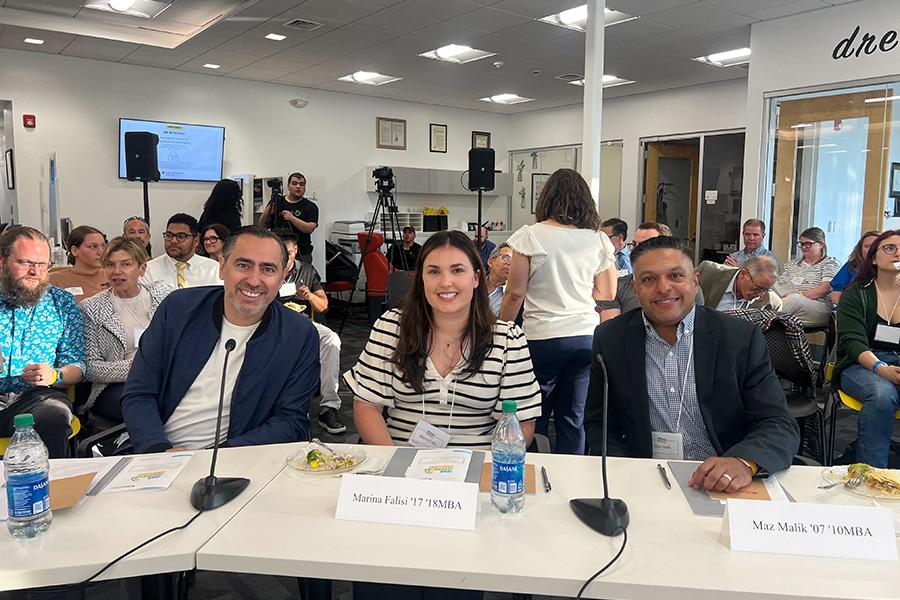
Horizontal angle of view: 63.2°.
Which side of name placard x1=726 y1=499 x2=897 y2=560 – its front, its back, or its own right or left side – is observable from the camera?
front

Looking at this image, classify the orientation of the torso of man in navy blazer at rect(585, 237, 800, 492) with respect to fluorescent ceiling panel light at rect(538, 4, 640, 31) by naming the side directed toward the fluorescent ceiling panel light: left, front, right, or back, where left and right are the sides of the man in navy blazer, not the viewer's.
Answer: back

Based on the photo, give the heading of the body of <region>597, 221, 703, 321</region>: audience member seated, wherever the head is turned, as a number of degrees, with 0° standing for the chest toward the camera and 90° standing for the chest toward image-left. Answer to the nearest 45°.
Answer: approximately 45°

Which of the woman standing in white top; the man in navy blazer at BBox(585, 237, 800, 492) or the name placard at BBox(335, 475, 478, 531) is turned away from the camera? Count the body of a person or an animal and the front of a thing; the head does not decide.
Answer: the woman standing in white top

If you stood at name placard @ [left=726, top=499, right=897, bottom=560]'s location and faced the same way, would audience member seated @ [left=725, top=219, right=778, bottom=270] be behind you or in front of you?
behind

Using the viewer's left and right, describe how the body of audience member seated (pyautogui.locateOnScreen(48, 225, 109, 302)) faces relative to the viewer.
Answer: facing the viewer and to the right of the viewer

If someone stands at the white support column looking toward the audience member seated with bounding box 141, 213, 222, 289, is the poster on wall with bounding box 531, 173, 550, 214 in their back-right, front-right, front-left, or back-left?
back-right

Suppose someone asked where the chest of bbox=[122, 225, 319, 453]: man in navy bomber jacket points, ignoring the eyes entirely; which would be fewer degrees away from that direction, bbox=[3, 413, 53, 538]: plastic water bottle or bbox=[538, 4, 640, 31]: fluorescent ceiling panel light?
the plastic water bottle

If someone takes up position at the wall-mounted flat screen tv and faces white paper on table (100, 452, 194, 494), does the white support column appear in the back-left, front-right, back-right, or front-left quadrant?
front-left

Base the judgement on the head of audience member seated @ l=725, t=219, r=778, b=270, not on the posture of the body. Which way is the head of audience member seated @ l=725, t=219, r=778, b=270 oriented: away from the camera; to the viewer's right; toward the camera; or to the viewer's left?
toward the camera

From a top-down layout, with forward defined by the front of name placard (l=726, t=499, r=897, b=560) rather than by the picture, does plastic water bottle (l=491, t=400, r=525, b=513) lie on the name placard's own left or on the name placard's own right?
on the name placard's own right

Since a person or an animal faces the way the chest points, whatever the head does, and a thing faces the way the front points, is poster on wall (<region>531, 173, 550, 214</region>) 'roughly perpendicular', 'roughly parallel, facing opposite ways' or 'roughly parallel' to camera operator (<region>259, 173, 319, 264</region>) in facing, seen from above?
roughly parallel

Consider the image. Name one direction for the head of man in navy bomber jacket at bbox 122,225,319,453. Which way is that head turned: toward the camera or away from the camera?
toward the camera

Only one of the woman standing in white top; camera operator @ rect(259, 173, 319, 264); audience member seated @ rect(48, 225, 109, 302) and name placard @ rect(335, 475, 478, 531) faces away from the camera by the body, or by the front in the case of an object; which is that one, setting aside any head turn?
the woman standing in white top

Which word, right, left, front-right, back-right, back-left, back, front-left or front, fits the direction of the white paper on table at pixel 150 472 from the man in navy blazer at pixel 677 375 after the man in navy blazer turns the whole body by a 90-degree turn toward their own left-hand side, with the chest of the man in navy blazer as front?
back-right

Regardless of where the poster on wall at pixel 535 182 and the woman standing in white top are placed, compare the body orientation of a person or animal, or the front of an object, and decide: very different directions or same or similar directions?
very different directions

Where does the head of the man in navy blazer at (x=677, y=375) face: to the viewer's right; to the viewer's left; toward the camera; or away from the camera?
toward the camera

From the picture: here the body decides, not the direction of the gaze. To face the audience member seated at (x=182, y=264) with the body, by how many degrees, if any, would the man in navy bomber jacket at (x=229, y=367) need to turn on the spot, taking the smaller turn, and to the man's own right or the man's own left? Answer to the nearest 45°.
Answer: approximately 180°

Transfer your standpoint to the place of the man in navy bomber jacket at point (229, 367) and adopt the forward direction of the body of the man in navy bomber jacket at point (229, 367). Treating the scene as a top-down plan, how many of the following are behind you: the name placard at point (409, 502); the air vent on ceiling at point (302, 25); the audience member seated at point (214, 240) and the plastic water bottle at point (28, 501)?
2
